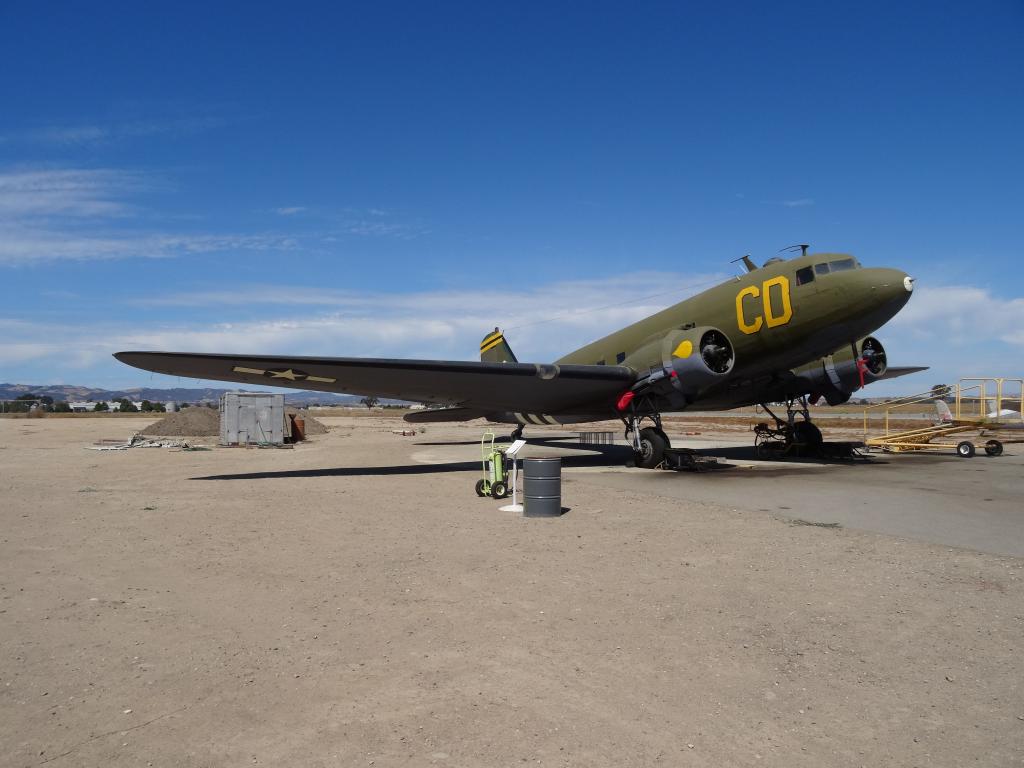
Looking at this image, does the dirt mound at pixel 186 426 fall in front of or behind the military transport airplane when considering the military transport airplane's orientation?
behind

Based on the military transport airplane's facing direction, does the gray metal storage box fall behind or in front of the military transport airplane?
behind

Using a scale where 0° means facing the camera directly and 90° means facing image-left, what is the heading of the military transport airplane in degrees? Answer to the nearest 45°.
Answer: approximately 315°

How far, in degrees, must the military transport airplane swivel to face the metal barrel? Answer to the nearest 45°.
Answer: approximately 90° to its right
